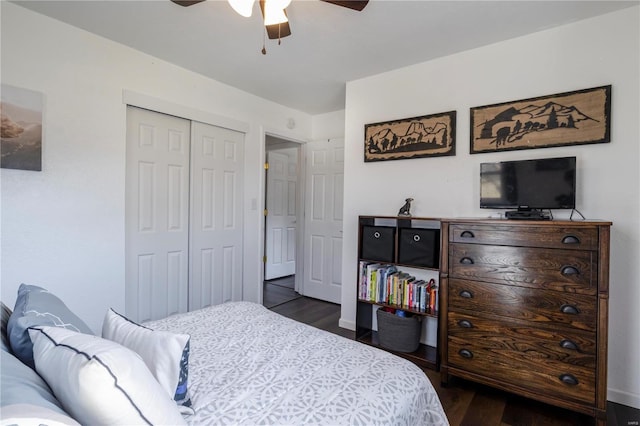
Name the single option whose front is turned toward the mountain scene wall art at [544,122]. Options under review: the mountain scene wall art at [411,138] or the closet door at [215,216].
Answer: the closet door

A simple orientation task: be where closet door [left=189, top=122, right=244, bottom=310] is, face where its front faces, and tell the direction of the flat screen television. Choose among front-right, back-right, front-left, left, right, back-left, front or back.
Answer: front

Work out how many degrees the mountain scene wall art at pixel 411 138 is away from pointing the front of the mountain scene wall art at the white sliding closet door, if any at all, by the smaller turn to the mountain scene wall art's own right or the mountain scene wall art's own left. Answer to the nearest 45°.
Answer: approximately 45° to the mountain scene wall art's own right

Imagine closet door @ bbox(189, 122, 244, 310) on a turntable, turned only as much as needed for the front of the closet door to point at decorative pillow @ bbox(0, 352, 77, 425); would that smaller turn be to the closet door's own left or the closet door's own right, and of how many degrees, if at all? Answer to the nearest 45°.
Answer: approximately 45° to the closet door's own right

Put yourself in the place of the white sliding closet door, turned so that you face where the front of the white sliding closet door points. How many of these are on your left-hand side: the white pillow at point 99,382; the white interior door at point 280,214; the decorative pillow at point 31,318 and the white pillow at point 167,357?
1

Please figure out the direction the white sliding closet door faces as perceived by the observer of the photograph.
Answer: facing the viewer and to the right of the viewer

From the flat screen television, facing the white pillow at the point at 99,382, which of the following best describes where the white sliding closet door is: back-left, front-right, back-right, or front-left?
front-right

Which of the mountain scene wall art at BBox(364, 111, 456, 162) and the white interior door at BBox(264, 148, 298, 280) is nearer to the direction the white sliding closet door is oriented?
the mountain scene wall art

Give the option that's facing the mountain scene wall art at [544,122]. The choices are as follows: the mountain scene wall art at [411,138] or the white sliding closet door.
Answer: the white sliding closet door

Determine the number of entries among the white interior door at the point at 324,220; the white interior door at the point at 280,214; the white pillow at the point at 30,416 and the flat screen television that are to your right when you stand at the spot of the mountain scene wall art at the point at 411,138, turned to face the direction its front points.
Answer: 2

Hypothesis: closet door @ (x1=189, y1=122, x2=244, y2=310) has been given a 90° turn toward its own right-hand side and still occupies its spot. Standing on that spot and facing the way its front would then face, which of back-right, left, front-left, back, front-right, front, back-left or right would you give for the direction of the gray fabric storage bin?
left

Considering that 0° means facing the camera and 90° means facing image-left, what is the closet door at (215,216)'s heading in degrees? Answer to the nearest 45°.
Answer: approximately 315°

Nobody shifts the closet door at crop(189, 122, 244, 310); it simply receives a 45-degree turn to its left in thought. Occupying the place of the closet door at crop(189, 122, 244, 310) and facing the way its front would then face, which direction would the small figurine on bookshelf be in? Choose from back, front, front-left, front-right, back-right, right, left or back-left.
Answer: front-right

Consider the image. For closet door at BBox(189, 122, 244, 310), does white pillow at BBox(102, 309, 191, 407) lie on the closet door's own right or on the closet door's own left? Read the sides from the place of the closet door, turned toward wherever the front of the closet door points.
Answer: on the closet door's own right

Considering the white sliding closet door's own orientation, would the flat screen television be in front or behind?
in front

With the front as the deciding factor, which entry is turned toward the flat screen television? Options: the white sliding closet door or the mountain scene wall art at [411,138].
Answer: the white sliding closet door

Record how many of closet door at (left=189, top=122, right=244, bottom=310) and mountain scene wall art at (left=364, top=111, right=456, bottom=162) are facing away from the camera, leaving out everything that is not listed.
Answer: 0

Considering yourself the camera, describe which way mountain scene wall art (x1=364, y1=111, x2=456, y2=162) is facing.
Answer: facing the viewer and to the left of the viewer

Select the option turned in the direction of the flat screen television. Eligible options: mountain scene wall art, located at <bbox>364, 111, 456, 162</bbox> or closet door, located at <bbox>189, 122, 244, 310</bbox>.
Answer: the closet door
